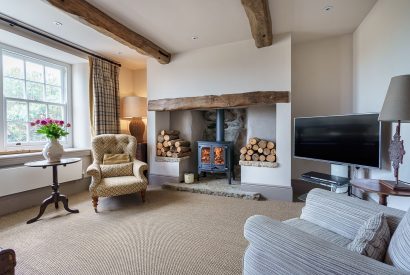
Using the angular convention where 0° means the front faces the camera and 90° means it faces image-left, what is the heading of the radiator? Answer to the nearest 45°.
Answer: approximately 315°

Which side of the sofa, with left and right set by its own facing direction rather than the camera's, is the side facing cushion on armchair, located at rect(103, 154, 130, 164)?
front

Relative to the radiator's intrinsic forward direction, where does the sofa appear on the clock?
The sofa is roughly at 1 o'clock from the radiator.

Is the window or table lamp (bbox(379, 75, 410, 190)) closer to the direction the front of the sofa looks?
the window

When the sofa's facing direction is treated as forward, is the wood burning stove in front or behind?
in front

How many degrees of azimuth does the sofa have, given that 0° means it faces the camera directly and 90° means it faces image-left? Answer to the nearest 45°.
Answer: approximately 135°

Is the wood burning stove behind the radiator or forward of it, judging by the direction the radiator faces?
forward

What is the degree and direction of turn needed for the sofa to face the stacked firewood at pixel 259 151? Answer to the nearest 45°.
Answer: approximately 45° to its right
